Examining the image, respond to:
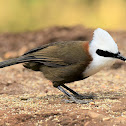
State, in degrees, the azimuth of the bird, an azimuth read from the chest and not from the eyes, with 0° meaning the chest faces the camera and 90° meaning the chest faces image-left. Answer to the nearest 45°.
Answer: approximately 270°
